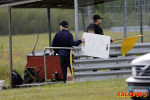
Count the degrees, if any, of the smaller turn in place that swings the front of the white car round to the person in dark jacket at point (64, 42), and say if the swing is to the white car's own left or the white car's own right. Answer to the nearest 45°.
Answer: approximately 90° to the white car's own right

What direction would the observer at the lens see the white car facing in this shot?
facing the viewer and to the left of the viewer
